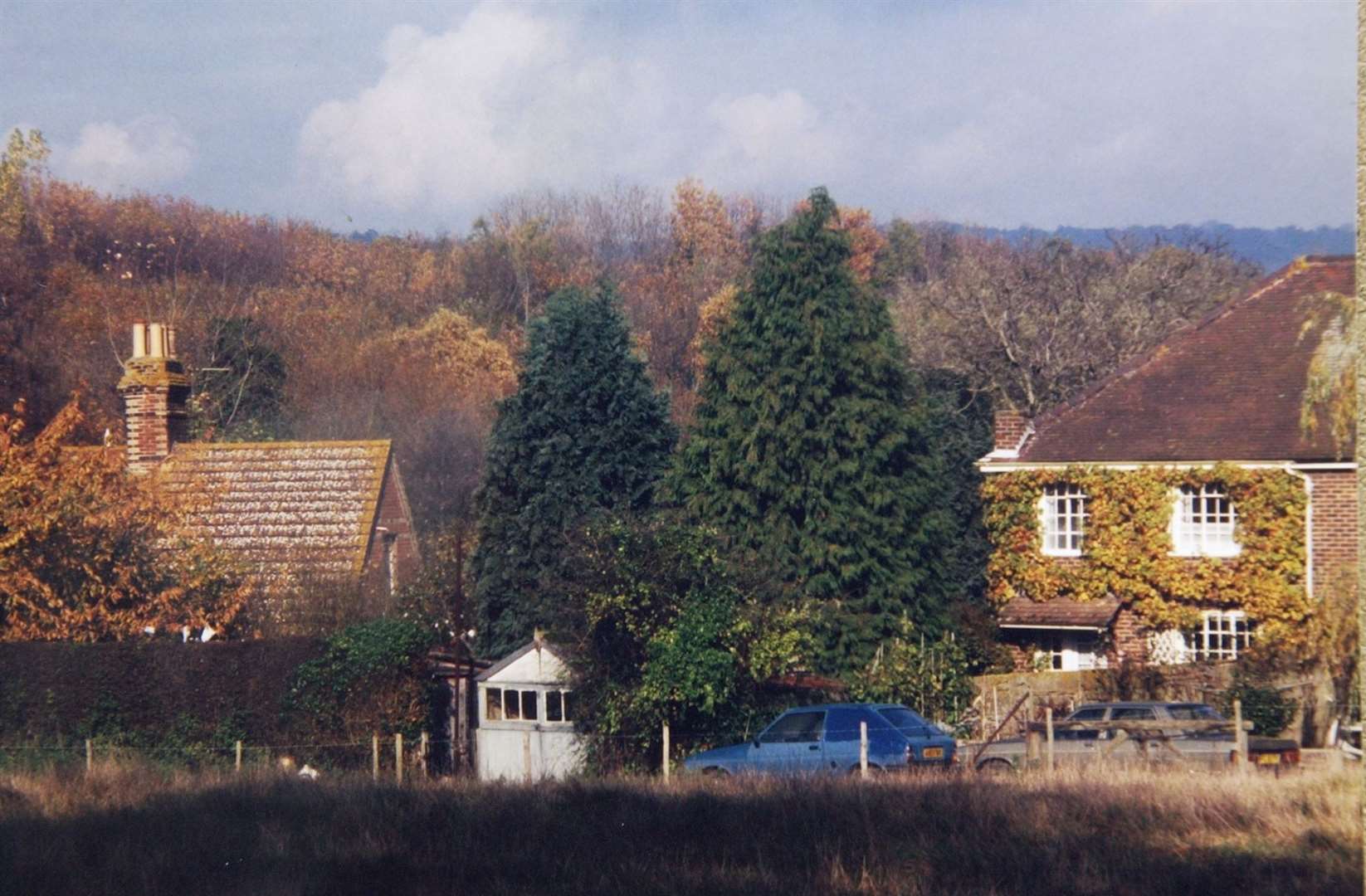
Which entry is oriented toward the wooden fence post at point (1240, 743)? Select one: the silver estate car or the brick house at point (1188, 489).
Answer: the brick house

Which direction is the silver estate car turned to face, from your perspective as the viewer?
facing away from the viewer and to the left of the viewer

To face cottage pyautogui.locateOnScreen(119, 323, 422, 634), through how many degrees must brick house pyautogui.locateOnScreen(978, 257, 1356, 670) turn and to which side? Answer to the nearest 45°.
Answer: approximately 90° to its right

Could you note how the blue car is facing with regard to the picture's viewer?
facing away from the viewer and to the left of the viewer

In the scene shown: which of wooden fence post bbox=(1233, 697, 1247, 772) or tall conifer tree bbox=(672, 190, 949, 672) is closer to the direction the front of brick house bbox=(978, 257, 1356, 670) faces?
the wooden fence post
